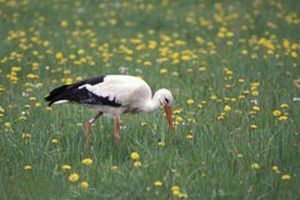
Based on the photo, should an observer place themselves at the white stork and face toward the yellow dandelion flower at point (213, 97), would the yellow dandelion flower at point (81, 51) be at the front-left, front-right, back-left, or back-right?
front-left

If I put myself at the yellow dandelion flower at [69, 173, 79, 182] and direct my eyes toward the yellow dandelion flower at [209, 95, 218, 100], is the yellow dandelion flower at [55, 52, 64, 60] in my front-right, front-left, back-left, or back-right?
front-left

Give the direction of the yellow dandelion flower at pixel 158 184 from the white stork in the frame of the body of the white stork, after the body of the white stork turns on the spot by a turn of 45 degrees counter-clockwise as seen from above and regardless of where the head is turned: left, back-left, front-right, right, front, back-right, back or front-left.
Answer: back-right

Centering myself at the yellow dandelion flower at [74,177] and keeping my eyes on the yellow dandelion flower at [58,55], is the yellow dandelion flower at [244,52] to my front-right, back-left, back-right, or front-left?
front-right

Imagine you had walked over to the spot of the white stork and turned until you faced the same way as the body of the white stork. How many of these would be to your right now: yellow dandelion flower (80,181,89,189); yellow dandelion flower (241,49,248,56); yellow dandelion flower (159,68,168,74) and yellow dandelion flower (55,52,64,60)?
1

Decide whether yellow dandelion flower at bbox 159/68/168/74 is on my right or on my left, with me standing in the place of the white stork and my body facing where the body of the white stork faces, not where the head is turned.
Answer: on my left

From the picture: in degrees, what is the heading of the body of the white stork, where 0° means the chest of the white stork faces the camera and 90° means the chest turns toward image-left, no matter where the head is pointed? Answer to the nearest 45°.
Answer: approximately 270°

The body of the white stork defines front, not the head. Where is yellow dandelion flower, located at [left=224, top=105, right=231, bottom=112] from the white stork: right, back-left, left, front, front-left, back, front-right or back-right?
front

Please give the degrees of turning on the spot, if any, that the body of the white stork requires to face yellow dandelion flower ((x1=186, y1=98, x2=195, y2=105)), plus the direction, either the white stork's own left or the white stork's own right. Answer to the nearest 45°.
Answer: approximately 45° to the white stork's own left

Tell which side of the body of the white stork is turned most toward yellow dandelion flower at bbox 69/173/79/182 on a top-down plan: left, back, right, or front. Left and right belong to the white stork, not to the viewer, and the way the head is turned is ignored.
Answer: right

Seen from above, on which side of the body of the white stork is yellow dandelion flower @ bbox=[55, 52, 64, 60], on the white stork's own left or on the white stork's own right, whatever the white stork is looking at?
on the white stork's own left

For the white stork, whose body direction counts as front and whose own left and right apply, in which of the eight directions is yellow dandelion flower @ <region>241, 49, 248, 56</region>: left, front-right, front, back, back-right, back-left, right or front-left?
front-left

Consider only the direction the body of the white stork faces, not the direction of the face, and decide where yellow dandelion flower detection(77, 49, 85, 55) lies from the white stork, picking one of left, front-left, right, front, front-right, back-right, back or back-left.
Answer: left

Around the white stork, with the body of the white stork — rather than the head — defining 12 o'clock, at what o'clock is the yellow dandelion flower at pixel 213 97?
The yellow dandelion flower is roughly at 11 o'clock from the white stork.
